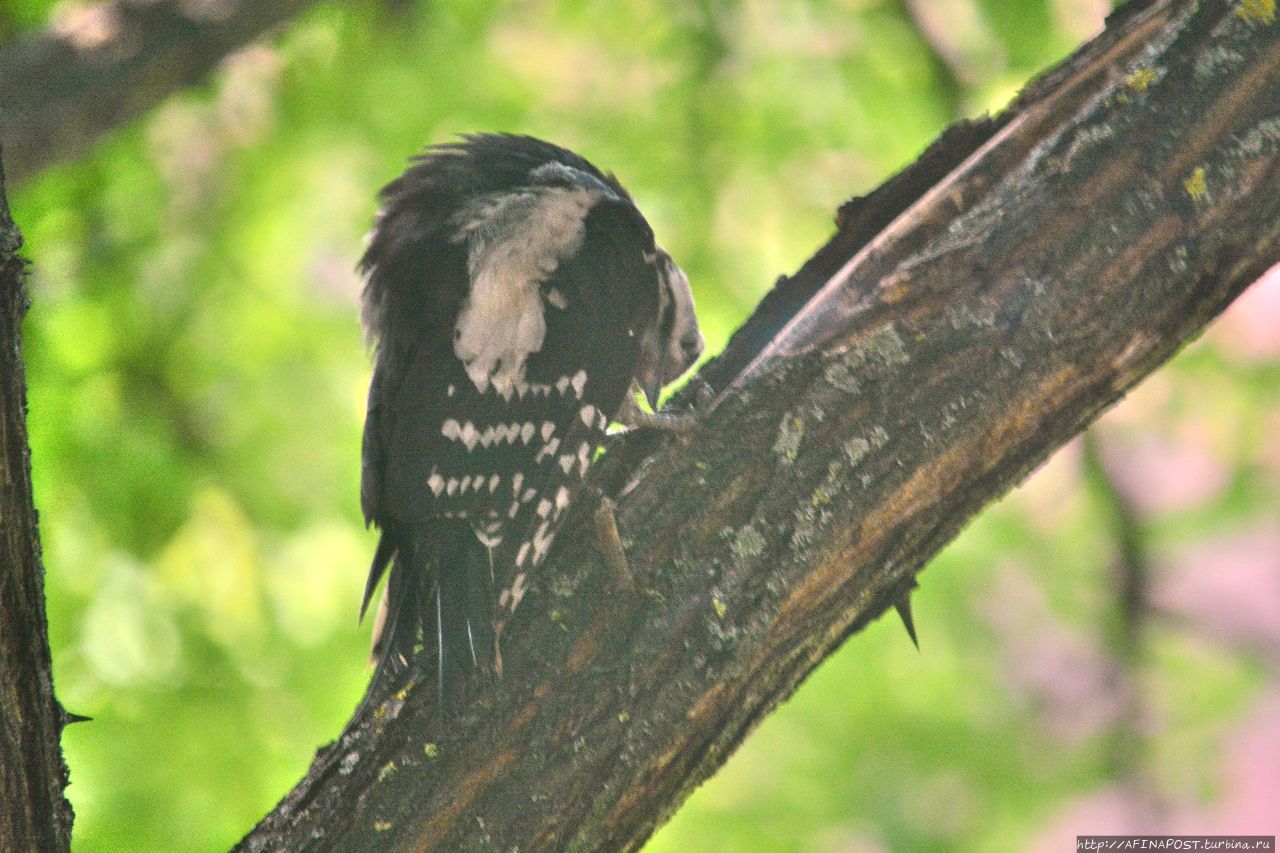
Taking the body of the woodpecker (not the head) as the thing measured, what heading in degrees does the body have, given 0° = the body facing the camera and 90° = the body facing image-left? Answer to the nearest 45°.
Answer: approximately 225°
